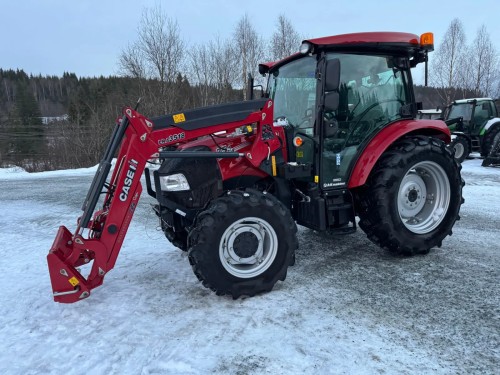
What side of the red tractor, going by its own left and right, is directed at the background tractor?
back

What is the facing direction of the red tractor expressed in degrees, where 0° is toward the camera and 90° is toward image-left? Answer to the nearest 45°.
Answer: approximately 45°
